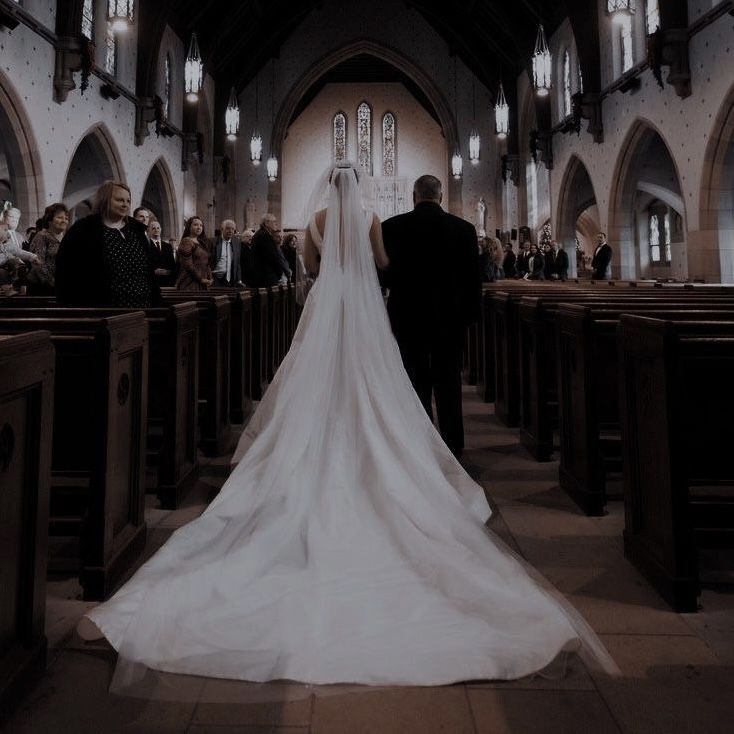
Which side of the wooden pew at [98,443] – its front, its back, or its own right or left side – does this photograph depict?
back

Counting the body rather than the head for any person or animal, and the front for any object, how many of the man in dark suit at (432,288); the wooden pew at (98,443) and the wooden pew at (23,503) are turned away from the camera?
3

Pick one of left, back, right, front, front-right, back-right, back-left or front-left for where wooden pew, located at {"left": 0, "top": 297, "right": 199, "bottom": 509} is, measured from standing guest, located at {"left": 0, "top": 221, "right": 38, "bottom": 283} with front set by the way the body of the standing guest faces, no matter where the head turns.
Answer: front-right

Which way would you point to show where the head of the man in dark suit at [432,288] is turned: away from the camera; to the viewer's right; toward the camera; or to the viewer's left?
away from the camera

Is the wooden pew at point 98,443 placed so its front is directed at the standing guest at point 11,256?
yes

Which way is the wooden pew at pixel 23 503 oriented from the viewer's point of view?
away from the camera

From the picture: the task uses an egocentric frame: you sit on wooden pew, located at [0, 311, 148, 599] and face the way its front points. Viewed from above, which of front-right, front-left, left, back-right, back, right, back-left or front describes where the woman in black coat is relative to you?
front

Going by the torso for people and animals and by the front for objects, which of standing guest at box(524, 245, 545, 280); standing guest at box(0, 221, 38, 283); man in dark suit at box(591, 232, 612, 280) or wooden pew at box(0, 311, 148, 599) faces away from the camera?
the wooden pew

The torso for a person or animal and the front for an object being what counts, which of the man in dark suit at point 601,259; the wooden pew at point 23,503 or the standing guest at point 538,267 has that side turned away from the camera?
the wooden pew

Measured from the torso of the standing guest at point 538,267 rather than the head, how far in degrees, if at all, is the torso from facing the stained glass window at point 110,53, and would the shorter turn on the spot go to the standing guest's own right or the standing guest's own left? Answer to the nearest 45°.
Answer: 0° — they already face it

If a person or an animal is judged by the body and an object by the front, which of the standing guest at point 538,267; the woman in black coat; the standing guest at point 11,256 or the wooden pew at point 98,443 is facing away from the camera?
the wooden pew

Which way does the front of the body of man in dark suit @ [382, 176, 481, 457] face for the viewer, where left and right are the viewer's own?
facing away from the viewer

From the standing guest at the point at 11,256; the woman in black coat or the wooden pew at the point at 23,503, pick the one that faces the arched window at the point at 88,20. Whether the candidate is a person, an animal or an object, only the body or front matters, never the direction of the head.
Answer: the wooden pew

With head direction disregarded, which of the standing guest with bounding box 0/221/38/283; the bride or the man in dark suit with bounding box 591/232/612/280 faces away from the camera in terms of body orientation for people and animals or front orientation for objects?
the bride

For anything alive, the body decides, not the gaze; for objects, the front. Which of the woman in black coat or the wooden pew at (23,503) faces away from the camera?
the wooden pew
